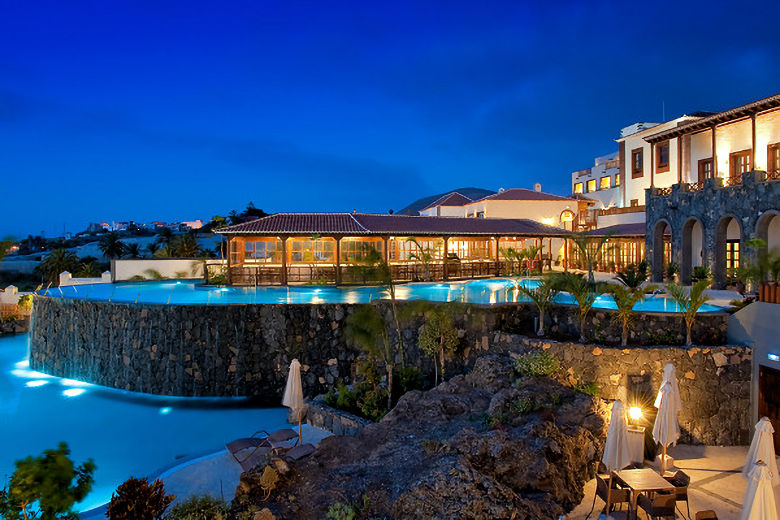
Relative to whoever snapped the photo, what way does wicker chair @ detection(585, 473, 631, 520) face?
facing to the right of the viewer

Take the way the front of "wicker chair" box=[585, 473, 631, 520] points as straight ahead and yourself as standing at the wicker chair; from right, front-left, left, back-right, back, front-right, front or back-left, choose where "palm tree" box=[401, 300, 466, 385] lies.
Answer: back-left

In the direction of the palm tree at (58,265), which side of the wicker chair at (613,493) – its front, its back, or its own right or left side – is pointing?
left

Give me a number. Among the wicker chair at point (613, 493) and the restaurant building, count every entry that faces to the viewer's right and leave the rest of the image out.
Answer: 1

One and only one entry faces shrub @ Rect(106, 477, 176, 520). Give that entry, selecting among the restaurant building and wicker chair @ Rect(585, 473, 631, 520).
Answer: the restaurant building

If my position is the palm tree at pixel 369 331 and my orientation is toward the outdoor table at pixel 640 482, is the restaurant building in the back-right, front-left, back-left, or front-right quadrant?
back-left

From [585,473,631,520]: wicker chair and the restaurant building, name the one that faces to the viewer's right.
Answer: the wicker chair

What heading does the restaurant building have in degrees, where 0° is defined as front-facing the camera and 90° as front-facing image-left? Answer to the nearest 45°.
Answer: approximately 0°

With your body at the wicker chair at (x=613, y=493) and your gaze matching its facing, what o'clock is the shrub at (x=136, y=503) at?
The shrub is roughly at 5 o'clock from the wicker chair.

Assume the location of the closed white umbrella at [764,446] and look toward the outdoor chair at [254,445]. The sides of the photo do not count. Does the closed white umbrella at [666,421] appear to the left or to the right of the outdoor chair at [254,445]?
right

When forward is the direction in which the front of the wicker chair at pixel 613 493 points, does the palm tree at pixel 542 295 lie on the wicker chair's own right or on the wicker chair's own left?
on the wicker chair's own left

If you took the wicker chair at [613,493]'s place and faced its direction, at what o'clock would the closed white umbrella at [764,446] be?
The closed white umbrella is roughly at 11 o'clock from the wicker chair.

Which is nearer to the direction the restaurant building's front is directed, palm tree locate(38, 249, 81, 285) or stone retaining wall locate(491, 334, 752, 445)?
the stone retaining wall

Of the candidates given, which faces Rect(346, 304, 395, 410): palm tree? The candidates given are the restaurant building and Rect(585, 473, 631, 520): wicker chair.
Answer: the restaurant building

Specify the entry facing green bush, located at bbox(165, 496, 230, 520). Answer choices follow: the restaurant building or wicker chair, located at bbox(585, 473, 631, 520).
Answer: the restaurant building

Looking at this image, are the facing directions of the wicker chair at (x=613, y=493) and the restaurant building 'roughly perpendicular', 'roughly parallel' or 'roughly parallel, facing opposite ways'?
roughly perpendicular
